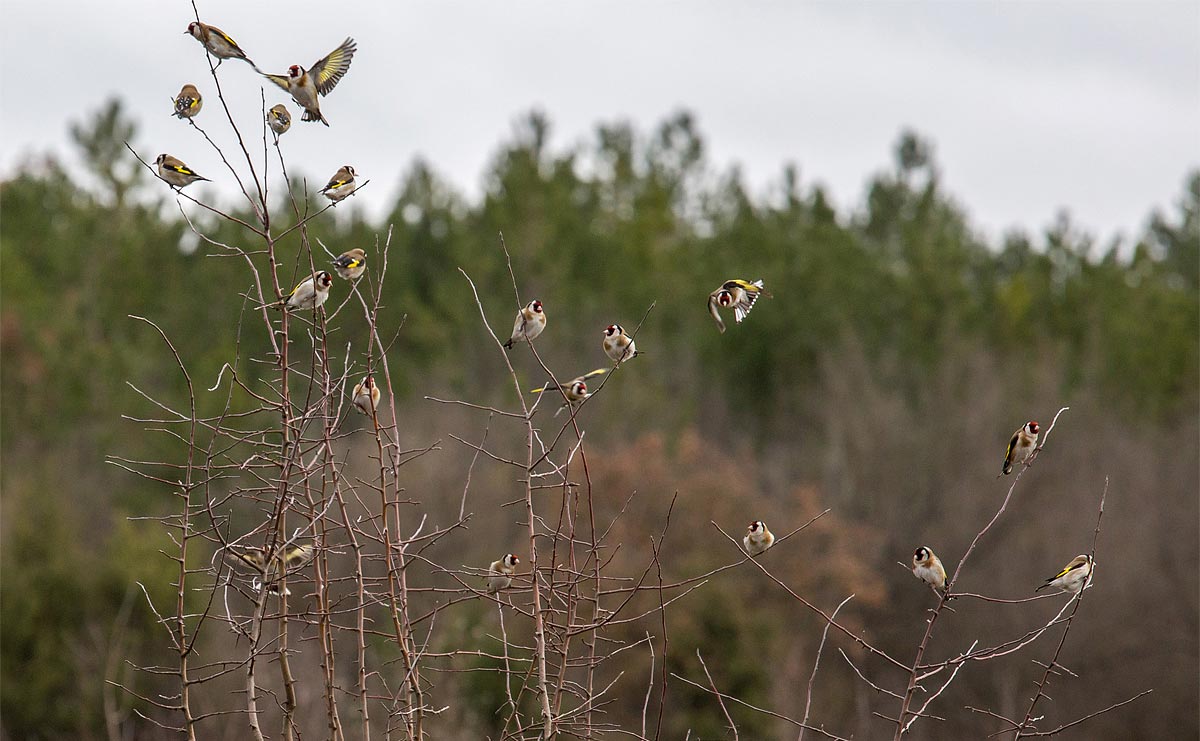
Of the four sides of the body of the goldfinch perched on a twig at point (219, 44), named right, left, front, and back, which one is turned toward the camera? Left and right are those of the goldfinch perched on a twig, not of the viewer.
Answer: left

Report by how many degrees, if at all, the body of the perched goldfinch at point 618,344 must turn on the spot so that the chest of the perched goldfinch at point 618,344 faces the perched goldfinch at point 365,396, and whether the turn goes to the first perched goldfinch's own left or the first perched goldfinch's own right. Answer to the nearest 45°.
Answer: approximately 45° to the first perched goldfinch's own right

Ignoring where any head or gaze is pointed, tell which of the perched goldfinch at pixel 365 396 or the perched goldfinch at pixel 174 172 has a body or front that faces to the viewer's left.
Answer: the perched goldfinch at pixel 174 172

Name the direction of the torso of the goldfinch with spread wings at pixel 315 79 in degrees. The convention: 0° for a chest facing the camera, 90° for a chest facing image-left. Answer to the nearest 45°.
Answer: approximately 45°

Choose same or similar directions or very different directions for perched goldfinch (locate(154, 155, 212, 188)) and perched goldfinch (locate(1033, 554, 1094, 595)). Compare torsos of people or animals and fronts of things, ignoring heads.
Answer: very different directions

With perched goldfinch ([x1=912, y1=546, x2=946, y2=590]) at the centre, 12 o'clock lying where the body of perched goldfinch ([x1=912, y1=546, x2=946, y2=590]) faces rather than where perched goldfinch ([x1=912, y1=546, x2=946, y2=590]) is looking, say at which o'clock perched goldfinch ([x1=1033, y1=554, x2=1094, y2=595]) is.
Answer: perched goldfinch ([x1=1033, y1=554, x2=1094, y2=595]) is roughly at 8 o'clock from perched goldfinch ([x1=912, y1=546, x2=946, y2=590]).

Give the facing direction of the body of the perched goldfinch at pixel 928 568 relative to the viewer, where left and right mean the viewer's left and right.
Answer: facing the viewer and to the left of the viewer

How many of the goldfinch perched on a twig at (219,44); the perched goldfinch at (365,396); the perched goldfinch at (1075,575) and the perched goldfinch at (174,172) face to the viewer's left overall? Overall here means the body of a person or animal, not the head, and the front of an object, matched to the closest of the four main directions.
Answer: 2

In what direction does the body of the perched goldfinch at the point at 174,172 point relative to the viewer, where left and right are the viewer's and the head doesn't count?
facing to the left of the viewer

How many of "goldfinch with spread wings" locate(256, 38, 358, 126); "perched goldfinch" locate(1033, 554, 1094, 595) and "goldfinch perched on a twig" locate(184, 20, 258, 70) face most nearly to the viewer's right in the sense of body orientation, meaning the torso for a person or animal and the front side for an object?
1

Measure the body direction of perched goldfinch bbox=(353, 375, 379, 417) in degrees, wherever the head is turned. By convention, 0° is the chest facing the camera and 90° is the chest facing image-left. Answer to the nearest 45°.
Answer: approximately 0°

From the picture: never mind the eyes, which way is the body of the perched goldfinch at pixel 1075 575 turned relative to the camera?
to the viewer's right

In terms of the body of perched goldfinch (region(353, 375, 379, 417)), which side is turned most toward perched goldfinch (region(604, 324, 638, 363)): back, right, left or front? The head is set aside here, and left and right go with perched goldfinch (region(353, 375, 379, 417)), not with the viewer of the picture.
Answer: left
